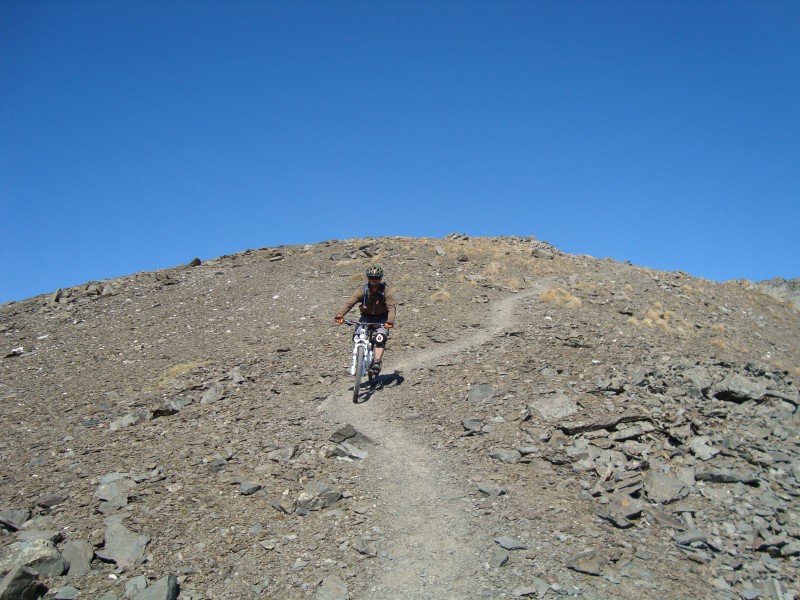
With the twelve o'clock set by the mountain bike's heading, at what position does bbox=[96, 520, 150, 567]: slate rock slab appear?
The slate rock slab is roughly at 1 o'clock from the mountain bike.

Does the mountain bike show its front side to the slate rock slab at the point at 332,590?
yes

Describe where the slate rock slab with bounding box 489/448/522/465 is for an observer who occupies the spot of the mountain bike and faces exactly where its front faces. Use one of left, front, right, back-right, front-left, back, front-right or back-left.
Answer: front-left

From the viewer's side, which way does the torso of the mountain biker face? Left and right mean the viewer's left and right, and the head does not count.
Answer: facing the viewer

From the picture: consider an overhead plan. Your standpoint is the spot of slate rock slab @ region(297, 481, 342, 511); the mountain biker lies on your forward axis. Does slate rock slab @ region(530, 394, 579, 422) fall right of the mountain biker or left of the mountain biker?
right

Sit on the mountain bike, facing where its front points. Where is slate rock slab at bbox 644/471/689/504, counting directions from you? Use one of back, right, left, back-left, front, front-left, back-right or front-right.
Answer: front-left

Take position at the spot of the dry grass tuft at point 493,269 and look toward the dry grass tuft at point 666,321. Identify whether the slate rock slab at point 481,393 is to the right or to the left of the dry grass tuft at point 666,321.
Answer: right

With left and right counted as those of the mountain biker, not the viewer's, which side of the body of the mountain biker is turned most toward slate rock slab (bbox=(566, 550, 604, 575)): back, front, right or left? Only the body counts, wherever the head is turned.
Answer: front

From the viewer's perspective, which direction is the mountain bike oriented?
toward the camera

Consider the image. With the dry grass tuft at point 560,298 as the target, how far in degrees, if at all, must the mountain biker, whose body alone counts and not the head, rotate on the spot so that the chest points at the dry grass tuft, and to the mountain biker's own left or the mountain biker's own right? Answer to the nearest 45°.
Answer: approximately 135° to the mountain biker's own left

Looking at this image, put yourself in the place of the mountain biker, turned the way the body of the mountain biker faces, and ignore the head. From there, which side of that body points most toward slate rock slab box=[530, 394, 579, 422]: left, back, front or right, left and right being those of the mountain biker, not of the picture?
left

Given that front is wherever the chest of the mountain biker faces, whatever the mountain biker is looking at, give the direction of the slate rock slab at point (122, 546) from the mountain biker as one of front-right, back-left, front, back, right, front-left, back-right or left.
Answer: front-right
